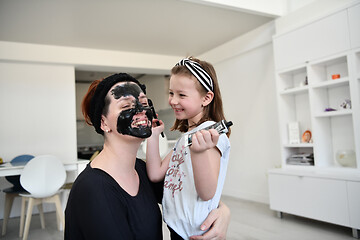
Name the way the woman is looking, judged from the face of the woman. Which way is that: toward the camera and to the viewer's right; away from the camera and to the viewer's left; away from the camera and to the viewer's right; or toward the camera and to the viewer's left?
toward the camera and to the viewer's right

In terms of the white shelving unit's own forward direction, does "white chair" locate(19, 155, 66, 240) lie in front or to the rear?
in front

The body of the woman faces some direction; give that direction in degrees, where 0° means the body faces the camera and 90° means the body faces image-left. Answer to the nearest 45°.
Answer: approximately 315°

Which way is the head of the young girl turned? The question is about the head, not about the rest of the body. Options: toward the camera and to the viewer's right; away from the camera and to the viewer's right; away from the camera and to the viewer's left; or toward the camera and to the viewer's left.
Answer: toward the camera and to the viewer's left

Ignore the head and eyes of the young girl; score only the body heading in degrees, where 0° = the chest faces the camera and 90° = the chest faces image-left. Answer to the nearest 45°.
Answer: approximately 45°

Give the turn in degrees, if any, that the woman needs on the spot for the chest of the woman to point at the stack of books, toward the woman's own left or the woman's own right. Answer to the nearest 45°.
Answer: approximately 90° to the woman's own left

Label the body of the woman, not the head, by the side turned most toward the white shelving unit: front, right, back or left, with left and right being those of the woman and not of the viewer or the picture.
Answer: left

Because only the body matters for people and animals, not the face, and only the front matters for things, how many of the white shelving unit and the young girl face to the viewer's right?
0

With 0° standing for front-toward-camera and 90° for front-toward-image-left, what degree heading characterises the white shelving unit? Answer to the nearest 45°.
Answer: approximately 45°

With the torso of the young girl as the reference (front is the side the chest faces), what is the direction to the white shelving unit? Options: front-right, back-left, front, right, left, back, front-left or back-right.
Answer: back
